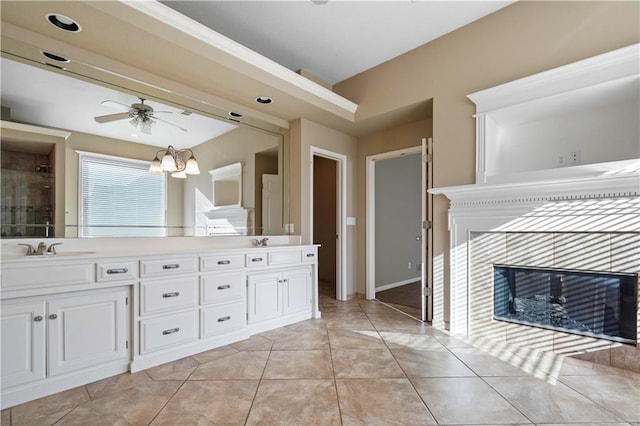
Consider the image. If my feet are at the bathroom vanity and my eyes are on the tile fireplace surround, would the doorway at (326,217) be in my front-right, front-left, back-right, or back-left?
front-left

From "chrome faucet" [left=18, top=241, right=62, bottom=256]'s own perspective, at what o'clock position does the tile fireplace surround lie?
The tile fireplace surround is roughly at 10 o'clock from the chrome faucet.

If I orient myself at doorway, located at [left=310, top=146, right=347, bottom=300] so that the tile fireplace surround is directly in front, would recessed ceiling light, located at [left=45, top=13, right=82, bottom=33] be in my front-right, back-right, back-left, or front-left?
front-right

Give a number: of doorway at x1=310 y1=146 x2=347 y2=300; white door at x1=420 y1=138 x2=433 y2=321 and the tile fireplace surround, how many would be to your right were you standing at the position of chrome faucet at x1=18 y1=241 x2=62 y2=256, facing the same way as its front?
0

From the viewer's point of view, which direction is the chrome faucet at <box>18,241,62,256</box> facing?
toward the camera

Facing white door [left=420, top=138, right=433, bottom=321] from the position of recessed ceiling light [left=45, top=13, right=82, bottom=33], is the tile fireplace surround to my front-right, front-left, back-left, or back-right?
front-right

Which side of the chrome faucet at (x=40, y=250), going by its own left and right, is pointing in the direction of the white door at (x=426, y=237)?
left
